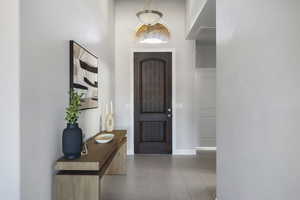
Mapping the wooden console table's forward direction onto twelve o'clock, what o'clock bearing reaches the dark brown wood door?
The dark brown wood door is roughly at 10 o'clock from the wooden console table.

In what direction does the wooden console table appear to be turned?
to the viewer's right
